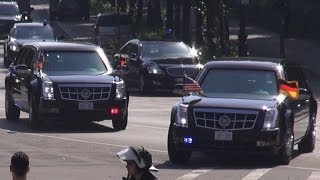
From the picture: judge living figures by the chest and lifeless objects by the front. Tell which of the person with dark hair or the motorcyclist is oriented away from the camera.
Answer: the person with dark hair

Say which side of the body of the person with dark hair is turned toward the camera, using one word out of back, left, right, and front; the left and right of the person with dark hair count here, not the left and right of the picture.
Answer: back

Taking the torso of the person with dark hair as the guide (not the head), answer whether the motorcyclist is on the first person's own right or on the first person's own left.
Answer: on the first person's own right

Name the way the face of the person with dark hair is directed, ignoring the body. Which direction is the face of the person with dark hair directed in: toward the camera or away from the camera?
away from the camera
